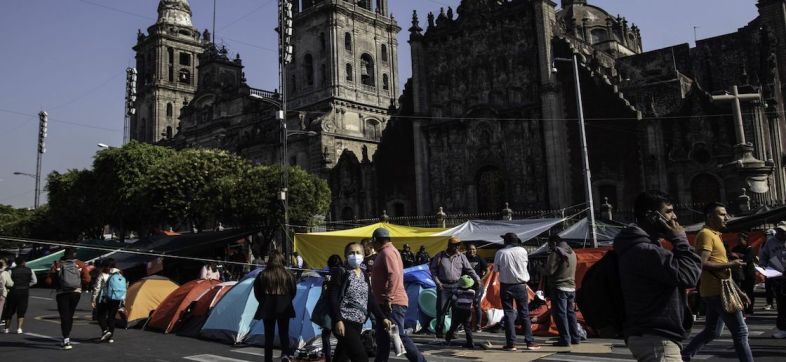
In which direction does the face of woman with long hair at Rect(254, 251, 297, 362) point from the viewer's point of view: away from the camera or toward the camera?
away from the camera

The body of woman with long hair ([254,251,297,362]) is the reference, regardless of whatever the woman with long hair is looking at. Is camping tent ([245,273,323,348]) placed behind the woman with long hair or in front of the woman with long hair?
in front

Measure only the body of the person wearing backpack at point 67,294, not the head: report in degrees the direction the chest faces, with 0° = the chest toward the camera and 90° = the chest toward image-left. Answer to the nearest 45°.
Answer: approximately 180°

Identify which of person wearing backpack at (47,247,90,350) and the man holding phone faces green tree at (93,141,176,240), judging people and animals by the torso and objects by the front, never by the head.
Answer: the person wearing backpack

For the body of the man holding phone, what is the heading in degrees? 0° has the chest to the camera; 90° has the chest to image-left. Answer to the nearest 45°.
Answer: approximately 270°

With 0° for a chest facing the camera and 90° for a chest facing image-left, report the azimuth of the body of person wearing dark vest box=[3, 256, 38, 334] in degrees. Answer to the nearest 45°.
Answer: approximately 180°

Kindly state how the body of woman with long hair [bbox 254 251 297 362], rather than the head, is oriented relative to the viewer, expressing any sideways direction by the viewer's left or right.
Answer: facing away from the viewer

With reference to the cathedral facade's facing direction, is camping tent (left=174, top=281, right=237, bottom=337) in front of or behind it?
in front

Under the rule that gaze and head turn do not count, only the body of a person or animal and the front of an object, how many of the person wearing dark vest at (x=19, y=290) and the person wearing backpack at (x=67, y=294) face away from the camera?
2

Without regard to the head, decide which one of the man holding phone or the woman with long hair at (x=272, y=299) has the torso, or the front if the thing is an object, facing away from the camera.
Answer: the woman with long hair

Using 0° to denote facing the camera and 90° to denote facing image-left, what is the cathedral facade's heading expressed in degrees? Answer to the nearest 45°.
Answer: approximately 45°

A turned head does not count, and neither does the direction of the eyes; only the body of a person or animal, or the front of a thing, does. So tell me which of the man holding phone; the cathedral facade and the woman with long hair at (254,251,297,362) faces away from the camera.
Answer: the woman with long hair
